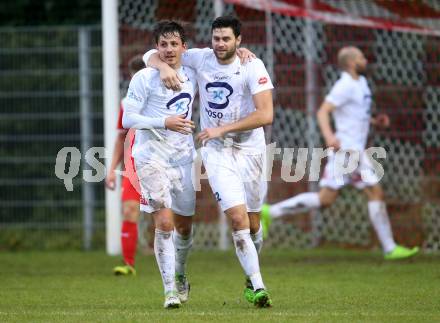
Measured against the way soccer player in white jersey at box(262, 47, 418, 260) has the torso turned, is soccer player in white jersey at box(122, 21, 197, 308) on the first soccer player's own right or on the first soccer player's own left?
on the first soccer player's own right
